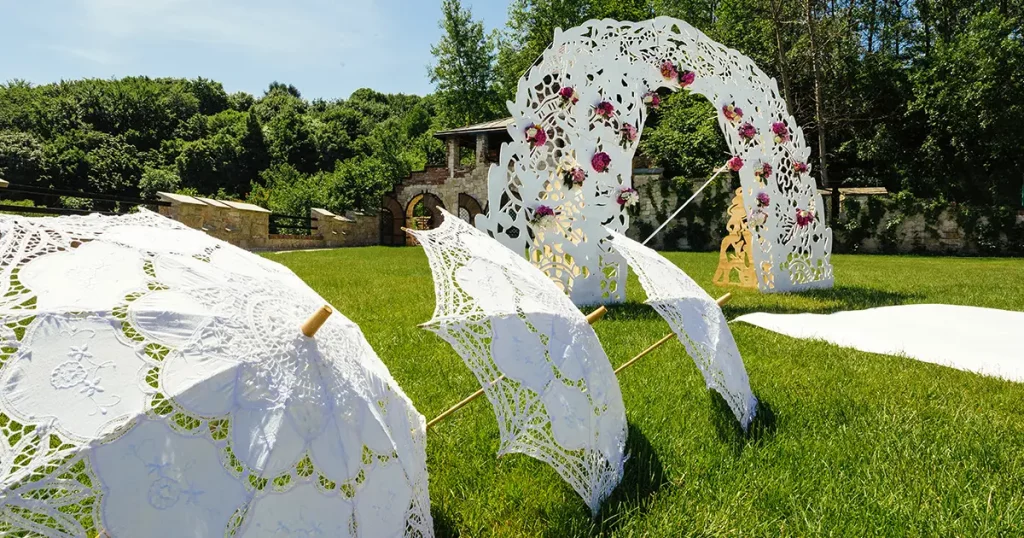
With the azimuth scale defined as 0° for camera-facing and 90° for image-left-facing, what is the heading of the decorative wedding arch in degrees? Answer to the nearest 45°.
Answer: approximately 315°

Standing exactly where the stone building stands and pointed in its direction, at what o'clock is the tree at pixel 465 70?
The tree is roughly at 6 o'clock from the stone building.

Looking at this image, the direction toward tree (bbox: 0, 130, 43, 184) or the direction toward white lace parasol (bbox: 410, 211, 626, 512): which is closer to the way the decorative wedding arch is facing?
the white lace parasol

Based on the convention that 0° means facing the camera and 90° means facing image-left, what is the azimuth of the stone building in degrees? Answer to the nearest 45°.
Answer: approximately 0°

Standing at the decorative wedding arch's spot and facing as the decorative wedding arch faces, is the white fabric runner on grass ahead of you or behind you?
ahead

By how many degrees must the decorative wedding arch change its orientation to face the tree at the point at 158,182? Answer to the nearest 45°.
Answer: approximately 180°

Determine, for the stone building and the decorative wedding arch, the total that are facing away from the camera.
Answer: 0

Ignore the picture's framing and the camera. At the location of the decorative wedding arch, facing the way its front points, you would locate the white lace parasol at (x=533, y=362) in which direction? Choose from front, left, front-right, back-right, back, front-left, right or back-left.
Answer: front-right

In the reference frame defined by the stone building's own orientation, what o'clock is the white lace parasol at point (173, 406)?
The white lace parasol is roughly at 12 o'clock from the stone building.

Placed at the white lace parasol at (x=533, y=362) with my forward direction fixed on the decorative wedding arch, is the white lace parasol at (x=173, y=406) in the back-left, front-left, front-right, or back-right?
back-left

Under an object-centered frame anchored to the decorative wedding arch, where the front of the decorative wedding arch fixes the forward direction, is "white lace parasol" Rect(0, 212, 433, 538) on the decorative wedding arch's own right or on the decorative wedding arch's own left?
on the decorative wedding arch's own right

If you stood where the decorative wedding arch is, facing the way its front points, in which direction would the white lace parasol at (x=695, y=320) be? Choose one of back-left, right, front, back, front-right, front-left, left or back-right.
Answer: front-right

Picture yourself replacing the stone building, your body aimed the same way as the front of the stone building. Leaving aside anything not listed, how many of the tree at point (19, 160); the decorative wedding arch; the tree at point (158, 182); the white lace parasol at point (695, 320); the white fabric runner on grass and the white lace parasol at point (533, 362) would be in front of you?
4
